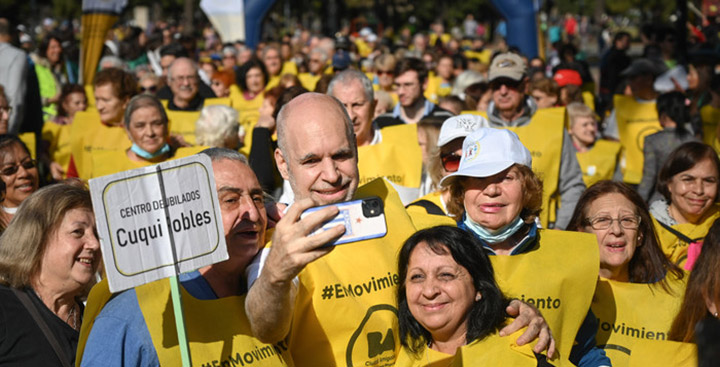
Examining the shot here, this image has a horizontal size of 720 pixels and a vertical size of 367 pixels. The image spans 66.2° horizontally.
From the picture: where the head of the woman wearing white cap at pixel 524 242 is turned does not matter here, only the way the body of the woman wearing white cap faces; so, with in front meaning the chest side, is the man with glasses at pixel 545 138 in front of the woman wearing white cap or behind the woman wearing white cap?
behind

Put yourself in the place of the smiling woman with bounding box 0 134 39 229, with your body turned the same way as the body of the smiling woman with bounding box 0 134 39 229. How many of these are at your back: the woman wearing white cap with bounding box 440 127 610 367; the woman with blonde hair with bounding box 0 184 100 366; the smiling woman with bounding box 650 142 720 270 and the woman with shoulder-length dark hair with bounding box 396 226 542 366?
0

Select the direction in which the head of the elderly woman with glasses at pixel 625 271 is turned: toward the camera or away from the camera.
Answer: toward the camera

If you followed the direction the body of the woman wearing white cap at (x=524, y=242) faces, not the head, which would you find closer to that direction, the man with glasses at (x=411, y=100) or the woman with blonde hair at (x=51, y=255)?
the woman with blonde hair

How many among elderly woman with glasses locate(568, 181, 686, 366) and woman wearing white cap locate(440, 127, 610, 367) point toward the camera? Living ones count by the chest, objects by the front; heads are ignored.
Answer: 2

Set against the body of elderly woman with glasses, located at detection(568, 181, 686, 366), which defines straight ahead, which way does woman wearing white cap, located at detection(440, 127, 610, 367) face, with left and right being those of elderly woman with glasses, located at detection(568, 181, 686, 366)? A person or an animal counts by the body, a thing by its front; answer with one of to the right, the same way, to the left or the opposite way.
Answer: the same way

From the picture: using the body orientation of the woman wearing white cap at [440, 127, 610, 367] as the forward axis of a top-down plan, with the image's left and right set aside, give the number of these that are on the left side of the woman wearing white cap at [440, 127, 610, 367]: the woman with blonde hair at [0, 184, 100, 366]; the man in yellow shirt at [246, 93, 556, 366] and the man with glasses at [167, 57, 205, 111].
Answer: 0

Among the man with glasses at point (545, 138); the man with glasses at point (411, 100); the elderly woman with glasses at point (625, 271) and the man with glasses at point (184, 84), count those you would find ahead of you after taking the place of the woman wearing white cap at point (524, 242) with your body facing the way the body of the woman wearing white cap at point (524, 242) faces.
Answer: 0

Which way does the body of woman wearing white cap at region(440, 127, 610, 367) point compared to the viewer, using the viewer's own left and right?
facing the viewer

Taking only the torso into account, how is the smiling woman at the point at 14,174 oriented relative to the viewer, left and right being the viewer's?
facing the viewer and to the right of the viewer

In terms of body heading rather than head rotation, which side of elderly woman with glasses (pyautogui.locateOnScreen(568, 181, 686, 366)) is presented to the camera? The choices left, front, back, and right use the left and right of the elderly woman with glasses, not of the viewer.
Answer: front
